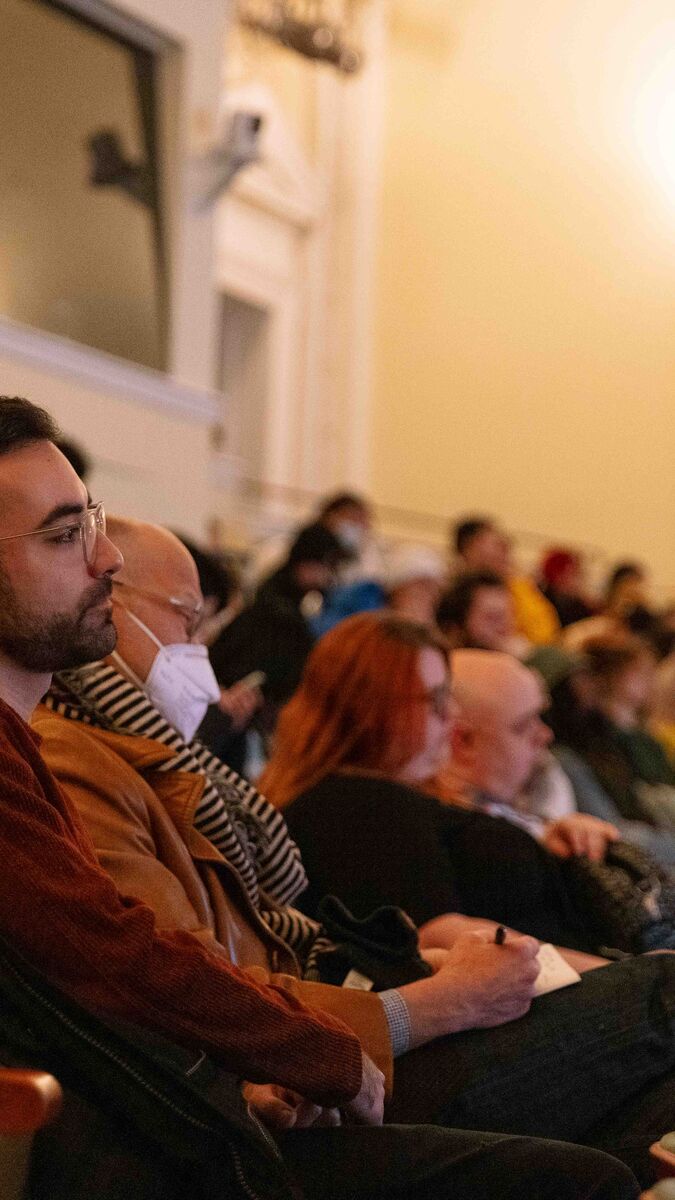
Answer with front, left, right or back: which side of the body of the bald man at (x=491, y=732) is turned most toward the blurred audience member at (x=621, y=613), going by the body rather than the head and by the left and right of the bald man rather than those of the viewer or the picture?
left

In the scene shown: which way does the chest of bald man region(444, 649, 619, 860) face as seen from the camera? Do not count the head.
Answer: to the viewer's right

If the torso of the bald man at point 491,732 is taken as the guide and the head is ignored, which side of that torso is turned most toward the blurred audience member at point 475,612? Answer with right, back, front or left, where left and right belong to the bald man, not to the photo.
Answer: left

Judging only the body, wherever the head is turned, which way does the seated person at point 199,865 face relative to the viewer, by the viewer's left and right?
facing to the right of the viewer
